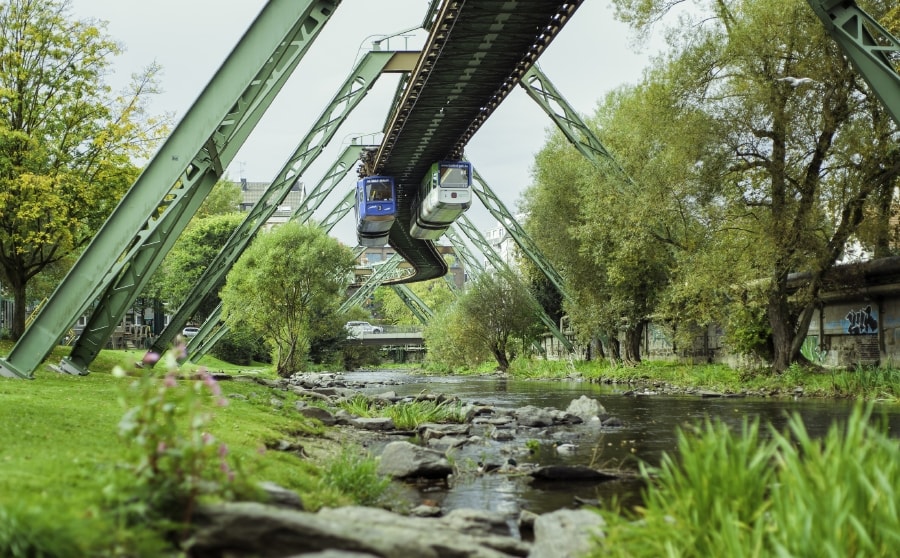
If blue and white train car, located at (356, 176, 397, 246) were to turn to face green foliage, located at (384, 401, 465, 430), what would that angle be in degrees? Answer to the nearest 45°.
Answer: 0° — it already faces it

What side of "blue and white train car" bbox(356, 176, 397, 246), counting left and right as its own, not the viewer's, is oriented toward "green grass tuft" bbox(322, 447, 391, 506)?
front

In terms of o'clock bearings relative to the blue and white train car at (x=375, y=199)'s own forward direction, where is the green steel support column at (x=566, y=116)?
The green steel support column is roughly at 10 o'clock from the blue and white train car.

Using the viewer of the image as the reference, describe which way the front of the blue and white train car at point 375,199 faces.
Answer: facing the viewer

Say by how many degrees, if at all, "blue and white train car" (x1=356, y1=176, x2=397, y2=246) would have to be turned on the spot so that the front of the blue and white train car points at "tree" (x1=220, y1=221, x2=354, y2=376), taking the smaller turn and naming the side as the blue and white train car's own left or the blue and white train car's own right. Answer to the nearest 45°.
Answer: approximately 45° to the blue and white train car's own right

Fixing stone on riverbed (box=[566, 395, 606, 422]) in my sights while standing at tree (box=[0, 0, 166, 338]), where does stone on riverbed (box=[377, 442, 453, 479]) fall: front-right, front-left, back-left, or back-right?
front-right

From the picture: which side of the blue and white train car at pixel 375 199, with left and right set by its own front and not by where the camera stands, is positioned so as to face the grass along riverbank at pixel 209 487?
front

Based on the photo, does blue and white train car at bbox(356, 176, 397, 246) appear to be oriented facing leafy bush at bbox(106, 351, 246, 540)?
yes

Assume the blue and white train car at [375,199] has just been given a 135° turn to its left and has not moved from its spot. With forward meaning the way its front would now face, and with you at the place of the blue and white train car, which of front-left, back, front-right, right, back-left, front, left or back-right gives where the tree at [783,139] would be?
right

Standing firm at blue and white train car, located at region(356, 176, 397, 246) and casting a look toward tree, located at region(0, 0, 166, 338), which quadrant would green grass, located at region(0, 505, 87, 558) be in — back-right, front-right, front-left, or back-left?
front-left

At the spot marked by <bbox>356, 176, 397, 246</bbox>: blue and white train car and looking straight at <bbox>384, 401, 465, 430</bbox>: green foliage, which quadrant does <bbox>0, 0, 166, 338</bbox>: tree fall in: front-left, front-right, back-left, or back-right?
front-right

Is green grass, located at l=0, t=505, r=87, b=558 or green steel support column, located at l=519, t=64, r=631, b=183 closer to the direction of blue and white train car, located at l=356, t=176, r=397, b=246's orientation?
the green grass

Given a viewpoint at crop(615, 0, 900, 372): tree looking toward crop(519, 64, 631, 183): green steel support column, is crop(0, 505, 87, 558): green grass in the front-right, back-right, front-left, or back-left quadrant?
back-left

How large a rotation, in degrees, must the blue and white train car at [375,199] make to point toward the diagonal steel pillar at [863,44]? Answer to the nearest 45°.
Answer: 0° — it already faces it

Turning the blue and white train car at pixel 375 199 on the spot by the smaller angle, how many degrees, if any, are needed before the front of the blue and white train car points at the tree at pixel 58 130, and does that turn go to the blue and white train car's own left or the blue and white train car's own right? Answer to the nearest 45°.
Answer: approximately 45° to the blue and white train car's own right

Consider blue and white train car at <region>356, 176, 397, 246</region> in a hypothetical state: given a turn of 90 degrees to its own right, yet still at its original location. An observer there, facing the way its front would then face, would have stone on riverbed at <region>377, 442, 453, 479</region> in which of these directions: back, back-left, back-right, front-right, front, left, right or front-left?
left

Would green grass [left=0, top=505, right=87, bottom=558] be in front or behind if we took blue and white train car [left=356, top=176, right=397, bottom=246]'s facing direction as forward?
in front

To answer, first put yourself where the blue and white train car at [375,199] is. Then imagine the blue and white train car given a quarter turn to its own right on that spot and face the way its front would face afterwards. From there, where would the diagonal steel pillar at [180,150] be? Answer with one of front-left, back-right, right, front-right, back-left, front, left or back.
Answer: left
